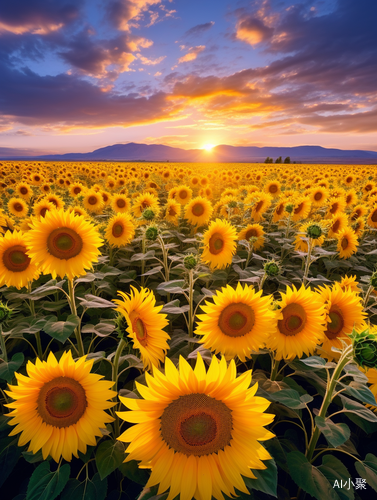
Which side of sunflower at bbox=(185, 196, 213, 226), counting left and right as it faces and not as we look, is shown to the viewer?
front

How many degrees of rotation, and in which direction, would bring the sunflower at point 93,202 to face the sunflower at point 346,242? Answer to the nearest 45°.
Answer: approximately 45° to its left

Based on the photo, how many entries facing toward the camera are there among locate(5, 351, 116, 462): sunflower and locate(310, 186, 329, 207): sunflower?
2

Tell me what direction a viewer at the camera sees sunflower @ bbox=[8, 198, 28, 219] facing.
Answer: facing the viewer

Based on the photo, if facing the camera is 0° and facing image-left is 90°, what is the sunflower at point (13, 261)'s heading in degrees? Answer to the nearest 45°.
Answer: approximately 0°

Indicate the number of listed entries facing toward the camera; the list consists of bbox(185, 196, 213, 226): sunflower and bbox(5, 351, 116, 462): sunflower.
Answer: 2

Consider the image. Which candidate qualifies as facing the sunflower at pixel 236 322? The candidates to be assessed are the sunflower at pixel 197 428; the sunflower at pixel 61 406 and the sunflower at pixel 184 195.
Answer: the sunflower at pixel 184 195

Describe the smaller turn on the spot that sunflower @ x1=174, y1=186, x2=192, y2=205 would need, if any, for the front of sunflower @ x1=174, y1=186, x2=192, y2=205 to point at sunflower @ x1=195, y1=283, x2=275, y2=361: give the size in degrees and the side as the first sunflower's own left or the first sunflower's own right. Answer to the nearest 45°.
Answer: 0° — it already faces it

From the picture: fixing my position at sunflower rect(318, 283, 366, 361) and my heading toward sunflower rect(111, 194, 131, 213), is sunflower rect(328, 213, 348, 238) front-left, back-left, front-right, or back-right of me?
front-right

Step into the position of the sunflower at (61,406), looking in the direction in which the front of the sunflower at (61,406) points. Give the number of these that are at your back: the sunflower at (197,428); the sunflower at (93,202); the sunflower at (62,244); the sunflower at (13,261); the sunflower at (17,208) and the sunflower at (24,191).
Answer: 5

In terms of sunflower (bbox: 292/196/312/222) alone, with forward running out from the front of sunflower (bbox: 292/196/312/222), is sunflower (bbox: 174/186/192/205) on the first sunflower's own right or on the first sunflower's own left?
on the first sunflower's own right

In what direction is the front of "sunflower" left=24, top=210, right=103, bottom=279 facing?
toward the camera
